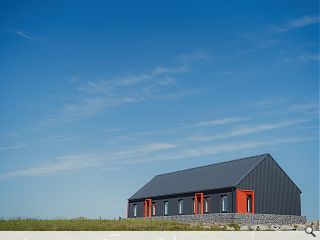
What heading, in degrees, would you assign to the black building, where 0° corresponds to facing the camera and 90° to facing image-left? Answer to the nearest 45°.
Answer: approximately 45°
